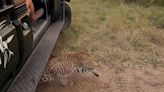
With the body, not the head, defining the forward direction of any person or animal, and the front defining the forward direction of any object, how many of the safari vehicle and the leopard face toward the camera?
0

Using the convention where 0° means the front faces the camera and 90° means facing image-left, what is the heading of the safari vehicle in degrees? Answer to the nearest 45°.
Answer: approximately 225°
